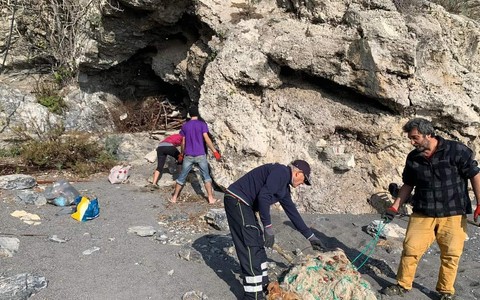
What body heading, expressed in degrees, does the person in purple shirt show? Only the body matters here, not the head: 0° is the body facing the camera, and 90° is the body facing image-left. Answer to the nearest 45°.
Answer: approximately 180°

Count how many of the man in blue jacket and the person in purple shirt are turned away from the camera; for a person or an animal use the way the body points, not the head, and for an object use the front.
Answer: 1

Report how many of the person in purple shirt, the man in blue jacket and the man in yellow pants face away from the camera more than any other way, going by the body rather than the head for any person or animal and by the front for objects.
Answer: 1

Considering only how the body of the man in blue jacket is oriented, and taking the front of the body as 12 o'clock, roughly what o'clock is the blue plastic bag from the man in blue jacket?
The blue plastic bag is roughly at 7 o'clock from the man in blue jacket.

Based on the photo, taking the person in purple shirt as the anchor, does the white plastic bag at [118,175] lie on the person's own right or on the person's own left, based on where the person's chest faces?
on the person's own left

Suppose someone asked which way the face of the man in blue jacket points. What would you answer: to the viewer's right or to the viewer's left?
to the viewer's right

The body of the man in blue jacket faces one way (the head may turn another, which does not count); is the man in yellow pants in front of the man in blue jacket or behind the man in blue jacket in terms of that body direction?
in front

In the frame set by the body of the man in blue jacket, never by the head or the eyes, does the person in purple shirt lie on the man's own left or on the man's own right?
on the man's own left

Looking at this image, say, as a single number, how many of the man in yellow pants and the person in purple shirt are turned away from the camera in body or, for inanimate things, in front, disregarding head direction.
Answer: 1

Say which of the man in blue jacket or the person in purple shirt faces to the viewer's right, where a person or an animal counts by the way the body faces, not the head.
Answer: the man in blue jacket

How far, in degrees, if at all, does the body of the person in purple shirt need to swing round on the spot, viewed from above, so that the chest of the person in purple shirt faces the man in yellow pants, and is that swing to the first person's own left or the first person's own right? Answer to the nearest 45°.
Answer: approximately 135° to the first person's own right

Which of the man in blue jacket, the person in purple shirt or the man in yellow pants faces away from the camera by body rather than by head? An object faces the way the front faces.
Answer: the person in purple shirt

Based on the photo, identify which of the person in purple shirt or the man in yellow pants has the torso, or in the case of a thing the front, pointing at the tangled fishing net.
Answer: the man in yellow pants

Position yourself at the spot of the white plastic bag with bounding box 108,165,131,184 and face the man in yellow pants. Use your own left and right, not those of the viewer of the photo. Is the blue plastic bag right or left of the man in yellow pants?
right

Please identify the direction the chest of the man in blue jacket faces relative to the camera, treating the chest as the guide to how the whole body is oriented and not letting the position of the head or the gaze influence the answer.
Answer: to the viewer's right

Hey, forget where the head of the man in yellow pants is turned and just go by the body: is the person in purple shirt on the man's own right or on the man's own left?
on the man's own right

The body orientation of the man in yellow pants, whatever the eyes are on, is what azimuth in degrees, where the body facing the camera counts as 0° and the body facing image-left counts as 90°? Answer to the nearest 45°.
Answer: approximately 45°

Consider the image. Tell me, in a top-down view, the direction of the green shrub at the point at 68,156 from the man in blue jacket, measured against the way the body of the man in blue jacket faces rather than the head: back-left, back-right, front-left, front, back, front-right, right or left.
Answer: back-left
